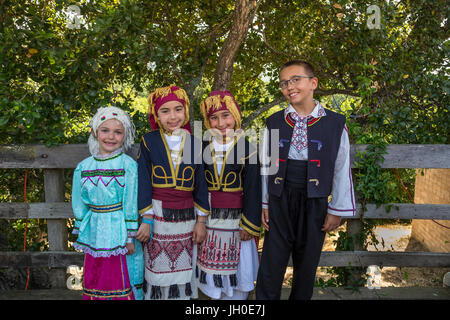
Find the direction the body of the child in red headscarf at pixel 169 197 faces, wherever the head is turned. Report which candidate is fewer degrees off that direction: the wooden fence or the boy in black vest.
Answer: the boy in black vest

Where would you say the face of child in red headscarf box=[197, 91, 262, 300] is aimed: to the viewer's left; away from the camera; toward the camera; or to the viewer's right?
toward the camera

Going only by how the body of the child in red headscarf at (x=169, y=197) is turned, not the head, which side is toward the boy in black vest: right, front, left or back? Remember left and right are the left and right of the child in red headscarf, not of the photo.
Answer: left

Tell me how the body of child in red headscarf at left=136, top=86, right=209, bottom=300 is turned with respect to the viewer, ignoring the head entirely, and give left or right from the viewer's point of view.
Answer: facing the viewer

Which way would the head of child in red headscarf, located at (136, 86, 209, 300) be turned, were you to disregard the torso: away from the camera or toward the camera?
toward the camera

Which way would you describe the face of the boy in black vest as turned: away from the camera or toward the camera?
toward the camera
